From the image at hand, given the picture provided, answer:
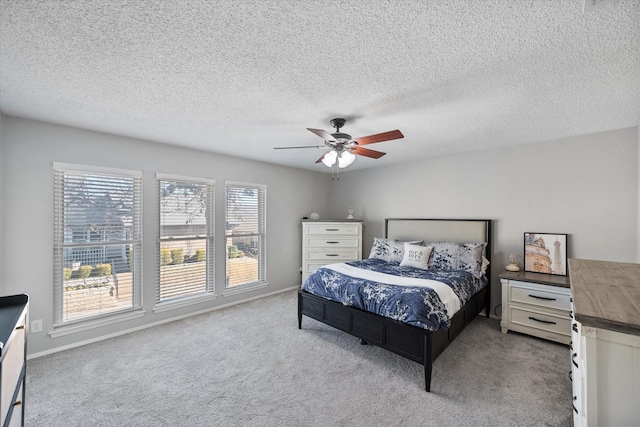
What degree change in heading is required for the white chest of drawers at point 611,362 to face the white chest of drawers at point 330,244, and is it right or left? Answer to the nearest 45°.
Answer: approximately 45° to its right

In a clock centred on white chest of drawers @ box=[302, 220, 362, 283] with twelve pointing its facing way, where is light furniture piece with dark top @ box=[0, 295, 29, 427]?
The light furniture piece with dark top is roughly at 1 o'clock from the white chest of drawers.

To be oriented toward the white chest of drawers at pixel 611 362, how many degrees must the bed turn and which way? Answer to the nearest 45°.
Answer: approximately 45° to its left

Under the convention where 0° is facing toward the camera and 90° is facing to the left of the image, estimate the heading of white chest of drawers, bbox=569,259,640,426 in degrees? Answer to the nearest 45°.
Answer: approximately 90°

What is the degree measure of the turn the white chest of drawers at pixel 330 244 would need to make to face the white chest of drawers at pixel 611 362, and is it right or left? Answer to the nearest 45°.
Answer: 0° — it already faces it

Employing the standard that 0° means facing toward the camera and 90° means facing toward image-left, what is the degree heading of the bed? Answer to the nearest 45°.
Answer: approximately 45°
